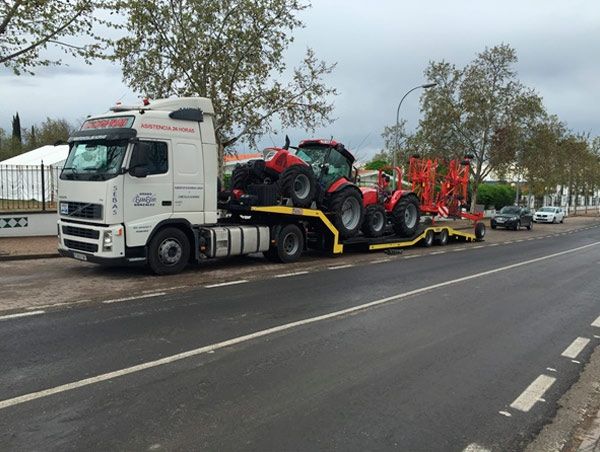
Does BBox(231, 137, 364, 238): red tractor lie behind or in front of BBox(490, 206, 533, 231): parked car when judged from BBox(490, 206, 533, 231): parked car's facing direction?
in front

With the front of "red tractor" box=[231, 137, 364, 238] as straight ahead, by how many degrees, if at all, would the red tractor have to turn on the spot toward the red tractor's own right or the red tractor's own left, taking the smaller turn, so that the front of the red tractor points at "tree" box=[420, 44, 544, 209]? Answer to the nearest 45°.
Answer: approximately 180°

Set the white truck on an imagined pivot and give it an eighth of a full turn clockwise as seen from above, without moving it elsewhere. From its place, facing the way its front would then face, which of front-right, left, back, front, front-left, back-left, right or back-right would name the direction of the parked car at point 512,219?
back-right

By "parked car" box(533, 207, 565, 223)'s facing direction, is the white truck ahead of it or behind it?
ahead

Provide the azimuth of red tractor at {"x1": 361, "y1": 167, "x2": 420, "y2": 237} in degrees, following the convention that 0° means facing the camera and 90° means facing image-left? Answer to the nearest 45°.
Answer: approximately 45°

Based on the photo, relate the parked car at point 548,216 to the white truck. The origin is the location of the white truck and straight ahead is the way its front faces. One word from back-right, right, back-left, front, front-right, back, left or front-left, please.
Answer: back

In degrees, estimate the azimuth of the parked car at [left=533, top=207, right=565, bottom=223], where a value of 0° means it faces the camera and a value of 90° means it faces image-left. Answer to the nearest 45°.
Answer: approximately 45°
